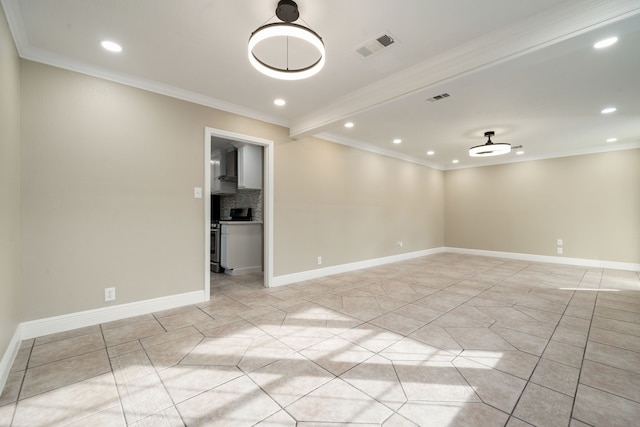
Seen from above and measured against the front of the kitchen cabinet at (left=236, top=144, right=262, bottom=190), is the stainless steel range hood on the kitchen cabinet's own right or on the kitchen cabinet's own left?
on the kitchen cabinet's own right

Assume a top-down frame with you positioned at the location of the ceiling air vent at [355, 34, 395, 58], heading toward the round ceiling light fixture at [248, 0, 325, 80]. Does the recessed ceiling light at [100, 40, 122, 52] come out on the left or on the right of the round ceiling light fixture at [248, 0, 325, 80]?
right

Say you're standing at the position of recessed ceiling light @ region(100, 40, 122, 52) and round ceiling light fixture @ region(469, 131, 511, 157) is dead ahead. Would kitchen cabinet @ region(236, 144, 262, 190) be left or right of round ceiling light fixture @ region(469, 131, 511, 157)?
left

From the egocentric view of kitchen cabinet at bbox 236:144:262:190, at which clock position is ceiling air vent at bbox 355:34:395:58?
The ceiling air vent is roughly at 10 o'clock from the kitchen cabinet.

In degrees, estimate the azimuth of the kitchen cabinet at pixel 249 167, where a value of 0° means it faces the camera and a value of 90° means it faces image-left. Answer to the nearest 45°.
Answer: approximately 45°

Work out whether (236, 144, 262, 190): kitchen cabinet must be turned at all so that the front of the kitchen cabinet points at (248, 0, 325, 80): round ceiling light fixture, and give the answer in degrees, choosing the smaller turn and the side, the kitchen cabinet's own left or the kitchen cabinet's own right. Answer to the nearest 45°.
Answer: approximately 45° to the kitchen cabinet's own left

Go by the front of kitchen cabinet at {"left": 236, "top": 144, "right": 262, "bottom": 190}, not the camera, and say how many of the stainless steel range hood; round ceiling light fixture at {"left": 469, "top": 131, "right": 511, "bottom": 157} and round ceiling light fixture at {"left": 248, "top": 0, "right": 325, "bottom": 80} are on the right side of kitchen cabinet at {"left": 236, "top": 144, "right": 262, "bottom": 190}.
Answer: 1

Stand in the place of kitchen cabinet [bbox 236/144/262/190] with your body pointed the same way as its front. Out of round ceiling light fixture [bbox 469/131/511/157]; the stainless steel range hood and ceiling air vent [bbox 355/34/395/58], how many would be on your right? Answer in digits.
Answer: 1
